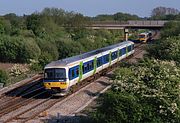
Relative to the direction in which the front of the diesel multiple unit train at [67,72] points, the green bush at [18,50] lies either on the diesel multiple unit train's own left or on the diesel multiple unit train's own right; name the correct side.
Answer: on the diesel multiple unit train's own right

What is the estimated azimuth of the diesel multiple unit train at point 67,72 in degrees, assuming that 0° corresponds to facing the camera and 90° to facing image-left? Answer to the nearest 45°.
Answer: approximately 45°

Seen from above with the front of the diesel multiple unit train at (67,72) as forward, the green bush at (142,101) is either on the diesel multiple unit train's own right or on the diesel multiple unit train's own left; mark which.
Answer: on the diesel multiple unit train's own left

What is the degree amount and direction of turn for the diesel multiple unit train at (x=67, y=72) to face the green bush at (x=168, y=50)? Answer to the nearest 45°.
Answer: approximately 180°
